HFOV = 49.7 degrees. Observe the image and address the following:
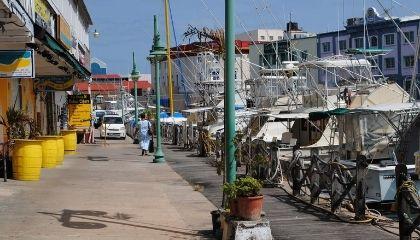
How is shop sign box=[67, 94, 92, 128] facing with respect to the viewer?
toward the camera

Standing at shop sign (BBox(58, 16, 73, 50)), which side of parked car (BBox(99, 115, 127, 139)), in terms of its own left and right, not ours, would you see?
front

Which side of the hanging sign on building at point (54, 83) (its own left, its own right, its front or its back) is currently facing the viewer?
front

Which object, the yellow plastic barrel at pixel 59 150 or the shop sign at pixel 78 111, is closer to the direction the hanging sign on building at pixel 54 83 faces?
the yellow plastic barrel

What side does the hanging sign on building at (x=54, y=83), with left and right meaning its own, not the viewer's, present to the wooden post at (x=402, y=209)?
front
